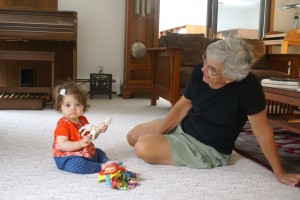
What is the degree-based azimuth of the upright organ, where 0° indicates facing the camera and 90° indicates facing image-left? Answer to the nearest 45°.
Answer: approximately 0°

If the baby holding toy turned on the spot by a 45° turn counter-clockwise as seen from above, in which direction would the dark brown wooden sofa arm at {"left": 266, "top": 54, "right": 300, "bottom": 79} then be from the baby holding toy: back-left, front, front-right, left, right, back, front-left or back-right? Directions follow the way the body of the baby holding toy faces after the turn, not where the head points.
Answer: front-left

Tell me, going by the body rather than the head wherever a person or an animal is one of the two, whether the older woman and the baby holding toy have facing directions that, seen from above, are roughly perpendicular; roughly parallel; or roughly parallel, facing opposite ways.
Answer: roughly perpendicular

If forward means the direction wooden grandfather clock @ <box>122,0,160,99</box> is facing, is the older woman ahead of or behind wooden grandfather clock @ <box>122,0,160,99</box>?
ahead

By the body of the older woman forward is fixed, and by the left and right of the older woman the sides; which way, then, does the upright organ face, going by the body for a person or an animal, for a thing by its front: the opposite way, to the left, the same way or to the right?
to the left

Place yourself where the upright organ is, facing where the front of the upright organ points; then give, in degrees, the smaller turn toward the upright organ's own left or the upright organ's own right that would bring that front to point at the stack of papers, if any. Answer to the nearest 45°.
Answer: approximately 45° to the upright organ's own left

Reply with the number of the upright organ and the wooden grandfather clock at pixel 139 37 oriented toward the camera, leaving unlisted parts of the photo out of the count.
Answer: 2

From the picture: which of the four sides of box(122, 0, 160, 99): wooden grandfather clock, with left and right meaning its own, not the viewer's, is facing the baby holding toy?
front

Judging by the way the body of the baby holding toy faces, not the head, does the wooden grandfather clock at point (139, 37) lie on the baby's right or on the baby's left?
on the baby's left
